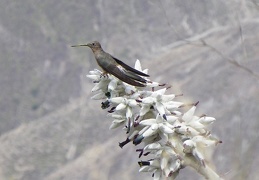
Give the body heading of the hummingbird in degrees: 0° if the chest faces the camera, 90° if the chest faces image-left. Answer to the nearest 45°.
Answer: approximately 90°
